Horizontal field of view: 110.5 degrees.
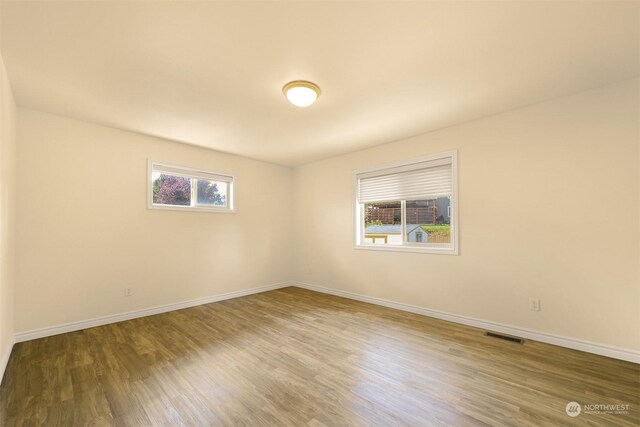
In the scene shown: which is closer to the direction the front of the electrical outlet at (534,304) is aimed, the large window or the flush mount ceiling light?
the flush mount ceiling light

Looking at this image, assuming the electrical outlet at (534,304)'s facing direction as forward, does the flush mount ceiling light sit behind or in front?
in front

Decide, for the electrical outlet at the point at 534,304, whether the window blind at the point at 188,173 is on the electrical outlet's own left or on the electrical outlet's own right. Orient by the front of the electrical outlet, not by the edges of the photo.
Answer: on the electrical outlet's own right

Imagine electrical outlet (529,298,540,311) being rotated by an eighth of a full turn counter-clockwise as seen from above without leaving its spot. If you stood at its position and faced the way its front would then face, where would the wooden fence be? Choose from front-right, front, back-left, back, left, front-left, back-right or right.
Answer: back-right

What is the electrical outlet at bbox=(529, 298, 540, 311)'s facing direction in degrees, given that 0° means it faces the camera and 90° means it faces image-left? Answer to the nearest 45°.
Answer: approximately 0°

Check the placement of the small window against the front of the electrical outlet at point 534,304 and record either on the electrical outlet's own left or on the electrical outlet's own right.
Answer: on the electrical outlet's own right
